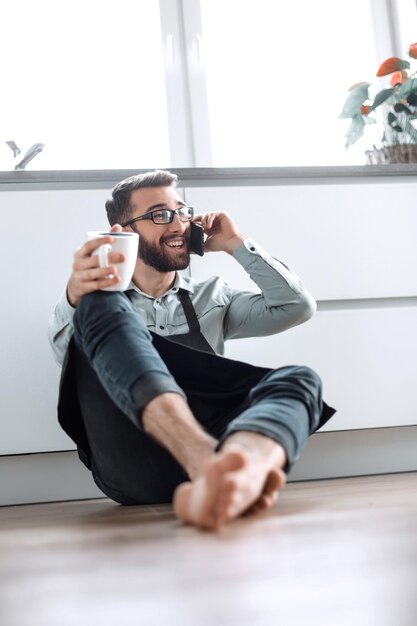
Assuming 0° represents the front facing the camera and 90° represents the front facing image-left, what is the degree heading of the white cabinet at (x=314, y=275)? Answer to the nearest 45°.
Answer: approximately 0°
